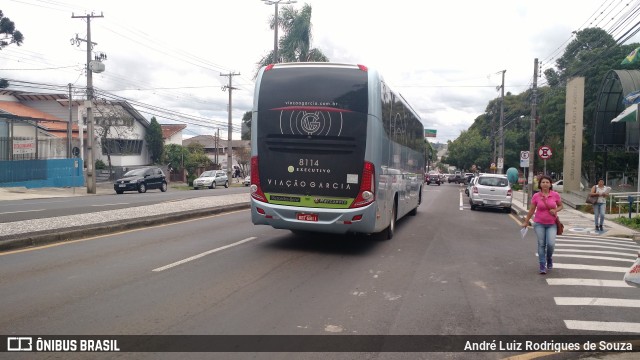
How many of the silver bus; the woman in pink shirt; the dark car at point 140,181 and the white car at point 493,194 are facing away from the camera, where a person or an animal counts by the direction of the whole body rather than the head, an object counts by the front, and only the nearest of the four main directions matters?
2

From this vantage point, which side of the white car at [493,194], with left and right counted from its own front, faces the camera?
back

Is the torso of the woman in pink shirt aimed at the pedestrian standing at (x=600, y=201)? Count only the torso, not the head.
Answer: no

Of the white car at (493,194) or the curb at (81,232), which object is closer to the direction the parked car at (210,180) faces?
the curb

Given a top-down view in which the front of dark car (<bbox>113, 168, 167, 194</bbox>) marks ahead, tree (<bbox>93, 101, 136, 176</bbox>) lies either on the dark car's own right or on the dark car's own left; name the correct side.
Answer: on the dark car's own right

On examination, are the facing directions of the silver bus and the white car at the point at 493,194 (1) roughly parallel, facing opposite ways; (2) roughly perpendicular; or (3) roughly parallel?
roughly parallel

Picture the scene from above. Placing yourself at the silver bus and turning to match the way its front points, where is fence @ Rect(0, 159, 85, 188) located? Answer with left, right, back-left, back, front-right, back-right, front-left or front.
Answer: front-left

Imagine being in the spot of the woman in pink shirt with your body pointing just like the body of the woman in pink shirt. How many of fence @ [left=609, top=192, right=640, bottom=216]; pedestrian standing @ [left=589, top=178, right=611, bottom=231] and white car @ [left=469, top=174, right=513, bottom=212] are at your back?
3

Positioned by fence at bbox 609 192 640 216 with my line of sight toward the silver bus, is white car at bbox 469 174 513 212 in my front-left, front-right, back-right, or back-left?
front-right

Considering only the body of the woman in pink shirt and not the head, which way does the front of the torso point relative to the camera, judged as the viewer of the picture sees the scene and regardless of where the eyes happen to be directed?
toward the camera

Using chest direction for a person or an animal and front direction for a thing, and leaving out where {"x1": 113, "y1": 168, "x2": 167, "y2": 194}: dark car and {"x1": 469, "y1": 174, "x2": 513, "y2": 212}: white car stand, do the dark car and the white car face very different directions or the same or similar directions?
very different directions

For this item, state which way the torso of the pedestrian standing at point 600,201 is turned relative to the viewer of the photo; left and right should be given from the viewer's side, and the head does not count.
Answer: facing the viewer

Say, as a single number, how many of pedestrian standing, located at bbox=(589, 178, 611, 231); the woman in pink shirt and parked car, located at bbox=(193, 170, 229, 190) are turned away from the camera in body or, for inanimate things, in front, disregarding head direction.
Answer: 0

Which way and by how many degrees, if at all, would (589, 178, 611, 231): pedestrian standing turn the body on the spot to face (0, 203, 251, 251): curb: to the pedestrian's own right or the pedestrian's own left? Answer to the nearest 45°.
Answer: approximately 45° to the pedestrian's own right

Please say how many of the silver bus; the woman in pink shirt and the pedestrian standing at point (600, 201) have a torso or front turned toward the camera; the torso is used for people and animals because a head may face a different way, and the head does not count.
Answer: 2

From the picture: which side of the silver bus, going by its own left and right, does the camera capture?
back
